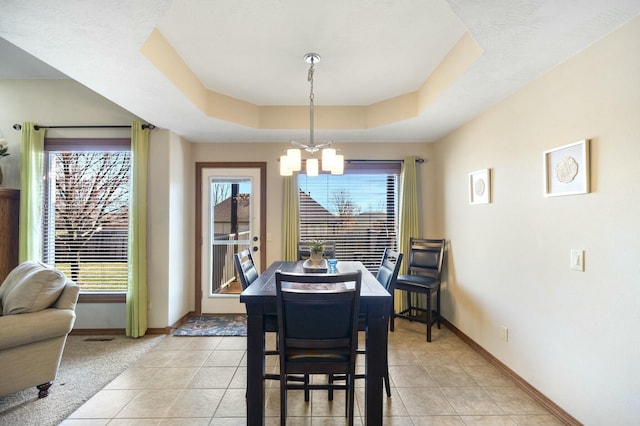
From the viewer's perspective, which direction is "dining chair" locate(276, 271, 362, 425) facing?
away from the camera

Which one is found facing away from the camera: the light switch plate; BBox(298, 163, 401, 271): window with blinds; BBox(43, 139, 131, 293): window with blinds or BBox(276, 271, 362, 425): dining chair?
the dining chair

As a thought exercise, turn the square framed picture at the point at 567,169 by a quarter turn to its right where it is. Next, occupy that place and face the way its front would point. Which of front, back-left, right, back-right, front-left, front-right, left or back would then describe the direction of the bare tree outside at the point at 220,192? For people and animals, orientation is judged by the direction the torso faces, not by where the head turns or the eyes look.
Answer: front-left

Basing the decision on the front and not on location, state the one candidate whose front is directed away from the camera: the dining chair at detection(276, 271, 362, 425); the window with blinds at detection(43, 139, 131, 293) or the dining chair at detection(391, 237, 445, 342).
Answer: the dining chair at detection(276, 271, 362, 425)

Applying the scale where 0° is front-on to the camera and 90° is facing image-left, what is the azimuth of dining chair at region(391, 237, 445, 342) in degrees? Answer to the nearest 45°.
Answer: approximately 45°

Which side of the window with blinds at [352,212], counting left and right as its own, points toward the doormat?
right
